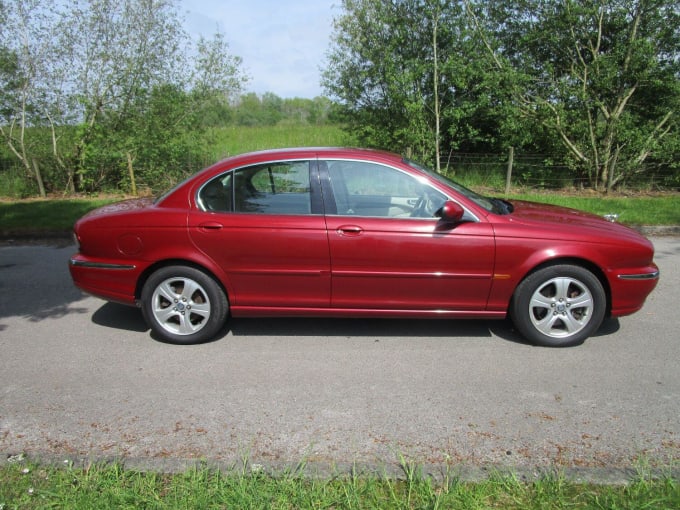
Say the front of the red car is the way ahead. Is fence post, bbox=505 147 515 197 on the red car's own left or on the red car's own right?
on the red car's own left

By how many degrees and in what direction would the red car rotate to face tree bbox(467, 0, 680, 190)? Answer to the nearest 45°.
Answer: approximately 45° to its left

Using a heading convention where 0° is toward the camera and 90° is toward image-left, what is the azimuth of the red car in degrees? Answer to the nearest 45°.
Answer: approximately 270°

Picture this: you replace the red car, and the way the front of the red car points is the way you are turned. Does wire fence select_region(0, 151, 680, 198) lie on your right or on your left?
on your left

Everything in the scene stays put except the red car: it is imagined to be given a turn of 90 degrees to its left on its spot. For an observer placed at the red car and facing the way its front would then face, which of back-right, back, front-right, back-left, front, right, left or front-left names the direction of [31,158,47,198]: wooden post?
front-left

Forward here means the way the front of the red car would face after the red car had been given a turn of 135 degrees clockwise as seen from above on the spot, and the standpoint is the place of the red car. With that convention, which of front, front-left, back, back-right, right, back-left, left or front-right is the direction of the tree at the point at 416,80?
back-right
